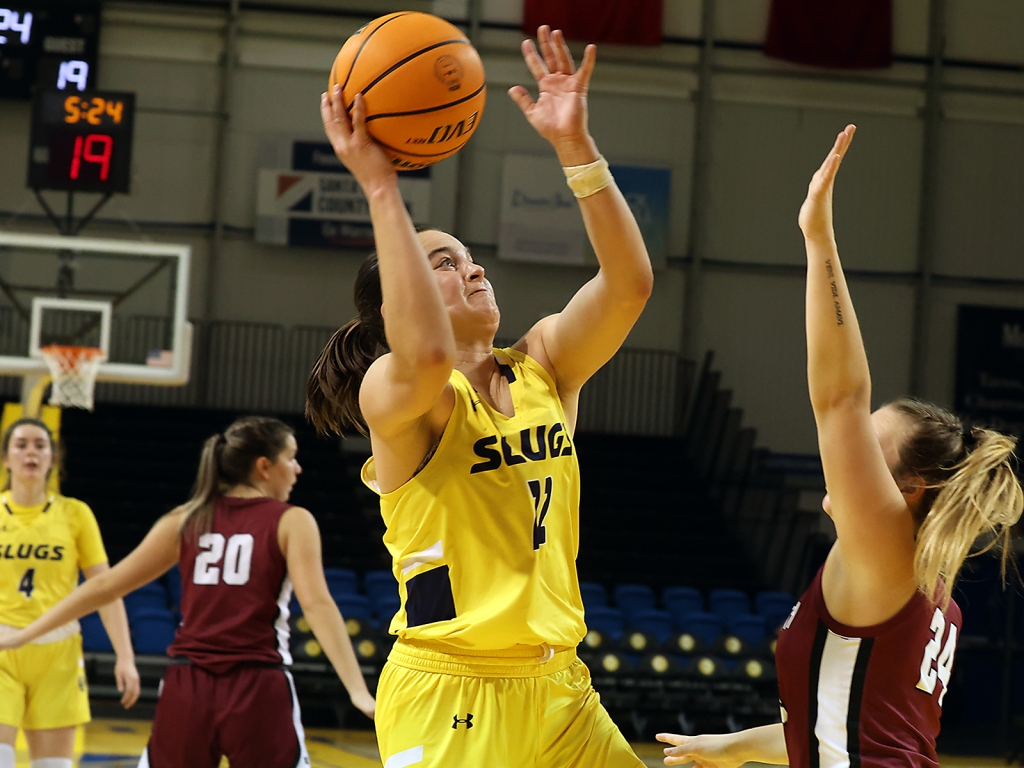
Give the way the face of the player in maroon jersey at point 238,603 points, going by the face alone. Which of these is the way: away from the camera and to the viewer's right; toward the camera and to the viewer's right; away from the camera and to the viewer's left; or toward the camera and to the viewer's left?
away from the camera and to the viewer's right

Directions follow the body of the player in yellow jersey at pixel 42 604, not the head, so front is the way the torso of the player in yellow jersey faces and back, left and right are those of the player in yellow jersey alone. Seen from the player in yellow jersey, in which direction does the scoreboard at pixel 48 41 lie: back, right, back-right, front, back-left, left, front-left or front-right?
back

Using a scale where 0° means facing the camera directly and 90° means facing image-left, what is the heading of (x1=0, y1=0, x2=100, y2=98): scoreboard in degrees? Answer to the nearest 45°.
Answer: approximately 0°

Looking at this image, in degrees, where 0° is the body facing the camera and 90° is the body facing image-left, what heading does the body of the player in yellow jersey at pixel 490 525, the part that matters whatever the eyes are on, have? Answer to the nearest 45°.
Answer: approximately 315°

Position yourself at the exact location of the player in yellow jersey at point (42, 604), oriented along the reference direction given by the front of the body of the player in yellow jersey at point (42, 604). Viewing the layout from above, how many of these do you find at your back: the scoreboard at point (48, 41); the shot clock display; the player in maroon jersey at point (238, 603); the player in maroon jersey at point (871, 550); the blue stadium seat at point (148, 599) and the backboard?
4

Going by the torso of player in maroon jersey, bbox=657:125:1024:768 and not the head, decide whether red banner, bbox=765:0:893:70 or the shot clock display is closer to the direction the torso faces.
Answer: the shot clock display
